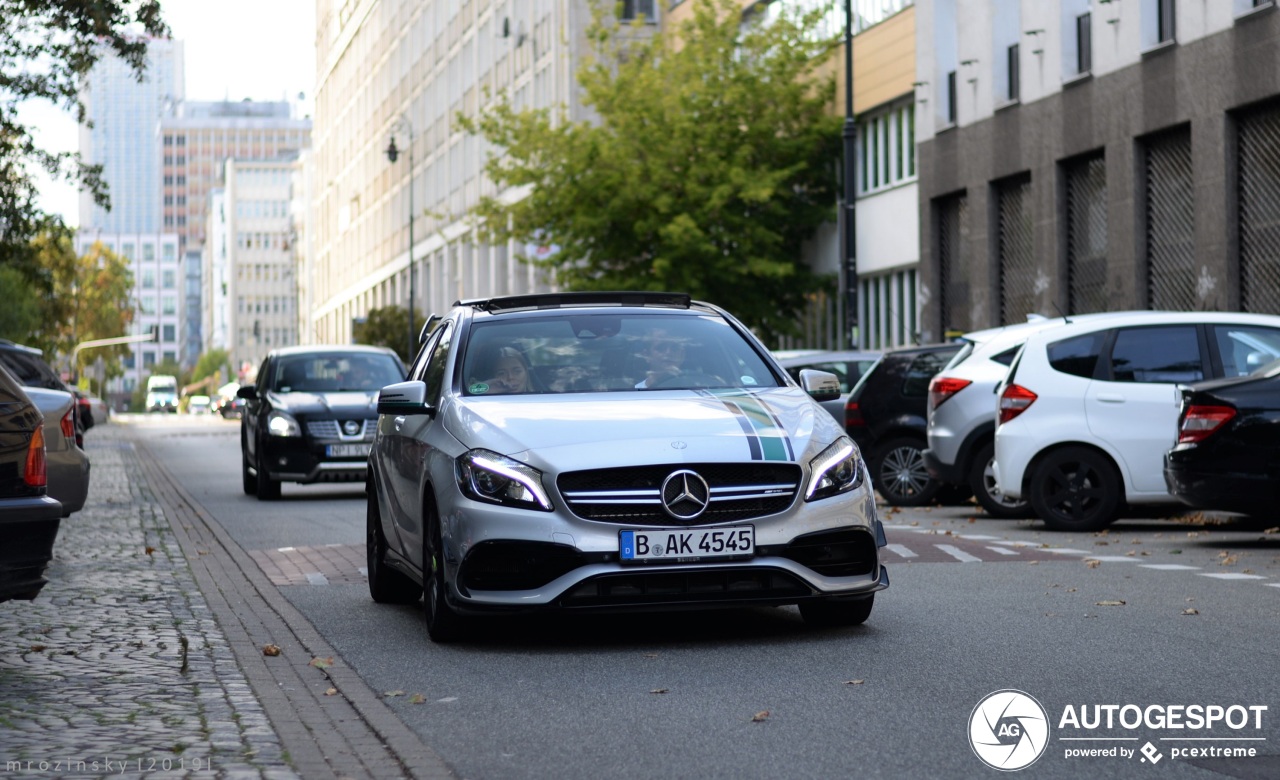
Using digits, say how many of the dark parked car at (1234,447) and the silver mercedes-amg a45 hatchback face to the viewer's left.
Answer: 0

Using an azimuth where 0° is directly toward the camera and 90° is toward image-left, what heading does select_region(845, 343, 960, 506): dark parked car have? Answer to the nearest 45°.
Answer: approximately 270°

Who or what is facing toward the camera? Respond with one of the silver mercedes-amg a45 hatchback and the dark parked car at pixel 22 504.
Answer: the silver mercedes-amg a45 hatchback

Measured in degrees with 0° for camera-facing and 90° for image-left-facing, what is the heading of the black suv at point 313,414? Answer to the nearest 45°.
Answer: approximately 0°

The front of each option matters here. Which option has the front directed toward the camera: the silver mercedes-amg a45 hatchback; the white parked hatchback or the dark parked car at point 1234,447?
the silver mercedes-amg a45 hatchback

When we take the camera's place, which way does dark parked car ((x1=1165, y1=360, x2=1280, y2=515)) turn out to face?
facing to the right of the viewer

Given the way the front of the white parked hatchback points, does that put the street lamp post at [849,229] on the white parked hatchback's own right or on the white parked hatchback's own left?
on the white parked hatchback's own left

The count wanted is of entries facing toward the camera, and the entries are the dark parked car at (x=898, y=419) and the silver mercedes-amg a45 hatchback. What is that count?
1

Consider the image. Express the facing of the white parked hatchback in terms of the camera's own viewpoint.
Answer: facing to the right of the viewer

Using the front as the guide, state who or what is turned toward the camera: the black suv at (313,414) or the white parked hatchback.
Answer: the black suv

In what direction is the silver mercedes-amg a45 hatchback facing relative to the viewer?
toward the camera

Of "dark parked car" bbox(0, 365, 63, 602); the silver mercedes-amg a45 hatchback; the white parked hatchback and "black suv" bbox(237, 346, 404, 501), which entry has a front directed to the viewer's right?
the white parked hatchback

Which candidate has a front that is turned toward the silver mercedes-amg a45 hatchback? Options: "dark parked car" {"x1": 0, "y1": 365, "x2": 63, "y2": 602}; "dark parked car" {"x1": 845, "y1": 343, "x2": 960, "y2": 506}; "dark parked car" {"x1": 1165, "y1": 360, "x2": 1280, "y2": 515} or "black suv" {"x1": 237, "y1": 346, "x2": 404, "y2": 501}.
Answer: the black suv
